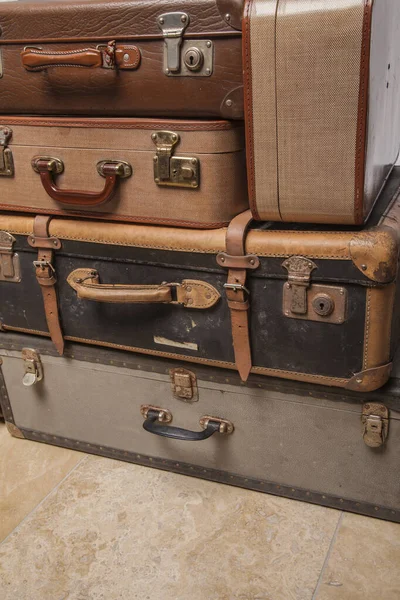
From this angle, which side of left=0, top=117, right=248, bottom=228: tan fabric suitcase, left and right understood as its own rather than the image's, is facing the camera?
front

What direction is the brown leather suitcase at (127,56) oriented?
toward the camera
